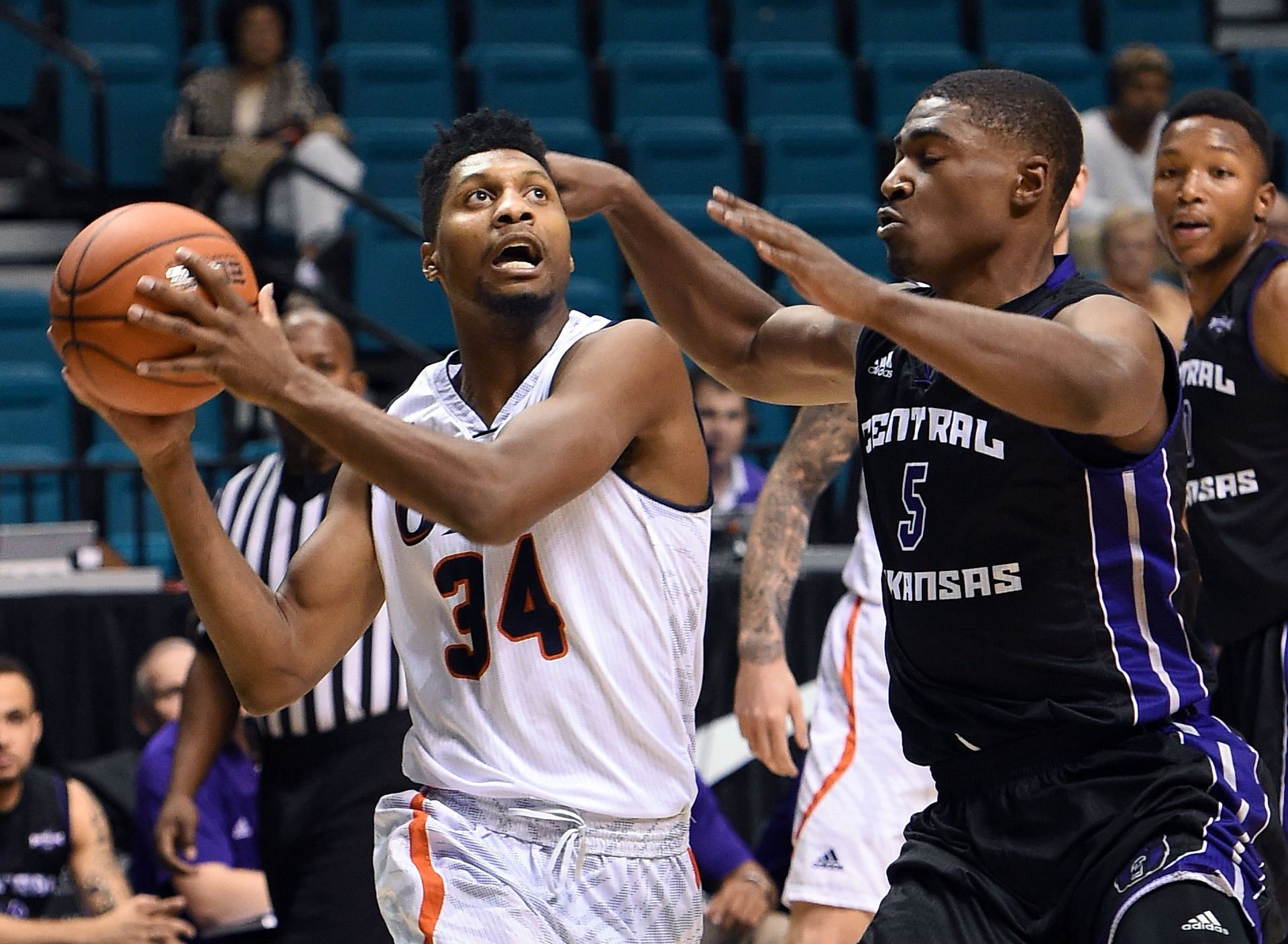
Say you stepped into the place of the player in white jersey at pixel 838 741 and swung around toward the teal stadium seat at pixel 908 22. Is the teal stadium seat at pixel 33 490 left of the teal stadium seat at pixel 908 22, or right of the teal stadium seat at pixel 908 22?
left

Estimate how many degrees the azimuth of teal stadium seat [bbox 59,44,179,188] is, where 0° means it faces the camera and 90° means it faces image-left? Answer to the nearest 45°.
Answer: approximately 0°

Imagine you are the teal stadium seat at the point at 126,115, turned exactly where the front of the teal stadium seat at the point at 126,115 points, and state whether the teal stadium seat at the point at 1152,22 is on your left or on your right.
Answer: on your left

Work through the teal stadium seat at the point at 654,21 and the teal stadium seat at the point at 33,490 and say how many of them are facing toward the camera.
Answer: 2

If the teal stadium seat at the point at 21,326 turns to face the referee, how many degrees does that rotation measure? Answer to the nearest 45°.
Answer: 0° — it already faces them

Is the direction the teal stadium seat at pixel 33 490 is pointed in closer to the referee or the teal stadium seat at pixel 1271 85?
the referee

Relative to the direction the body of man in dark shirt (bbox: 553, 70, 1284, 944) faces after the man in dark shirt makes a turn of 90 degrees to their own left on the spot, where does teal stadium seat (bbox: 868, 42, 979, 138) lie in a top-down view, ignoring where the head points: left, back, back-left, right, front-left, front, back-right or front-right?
back-left

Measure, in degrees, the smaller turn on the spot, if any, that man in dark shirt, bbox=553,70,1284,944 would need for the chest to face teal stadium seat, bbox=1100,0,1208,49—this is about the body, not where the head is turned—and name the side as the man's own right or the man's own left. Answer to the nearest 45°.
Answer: approximately 135° to the man's own right
